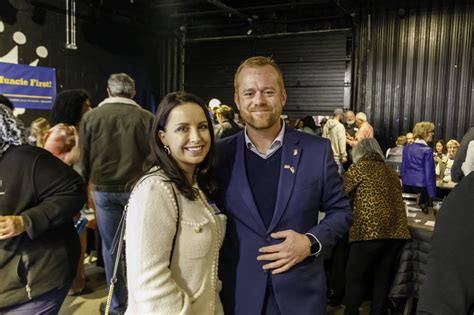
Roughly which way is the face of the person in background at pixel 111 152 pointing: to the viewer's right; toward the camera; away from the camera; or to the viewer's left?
away from the camera

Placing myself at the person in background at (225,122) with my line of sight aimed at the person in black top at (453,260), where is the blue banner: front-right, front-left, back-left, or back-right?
back-right

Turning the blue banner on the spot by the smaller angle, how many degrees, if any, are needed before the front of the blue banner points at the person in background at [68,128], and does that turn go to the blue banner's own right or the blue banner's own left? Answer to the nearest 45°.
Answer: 0° — it already faces them

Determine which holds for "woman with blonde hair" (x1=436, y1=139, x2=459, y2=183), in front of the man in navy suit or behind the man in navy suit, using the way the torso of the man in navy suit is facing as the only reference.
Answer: behind

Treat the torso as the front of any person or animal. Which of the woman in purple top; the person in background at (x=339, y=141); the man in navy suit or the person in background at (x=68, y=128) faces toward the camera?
the man in navy suit

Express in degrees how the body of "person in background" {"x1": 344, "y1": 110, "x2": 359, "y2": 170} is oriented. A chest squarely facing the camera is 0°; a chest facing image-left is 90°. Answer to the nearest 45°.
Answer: approximately 0°

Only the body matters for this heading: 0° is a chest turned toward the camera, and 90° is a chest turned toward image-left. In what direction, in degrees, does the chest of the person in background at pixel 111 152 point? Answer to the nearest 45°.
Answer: approximately 180°
